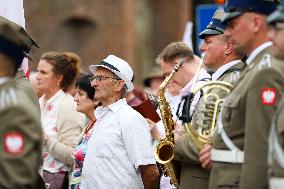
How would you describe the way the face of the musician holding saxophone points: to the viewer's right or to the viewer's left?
to the viewer's left

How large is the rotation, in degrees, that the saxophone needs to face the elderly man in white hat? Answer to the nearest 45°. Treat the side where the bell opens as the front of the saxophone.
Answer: approximately 45° to its right

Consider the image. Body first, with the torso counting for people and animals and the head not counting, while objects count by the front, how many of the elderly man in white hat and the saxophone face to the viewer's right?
0

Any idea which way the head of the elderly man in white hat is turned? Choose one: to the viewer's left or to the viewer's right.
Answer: to the viewer's left

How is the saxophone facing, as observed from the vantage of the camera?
facing the viewer and to the left of the viewer

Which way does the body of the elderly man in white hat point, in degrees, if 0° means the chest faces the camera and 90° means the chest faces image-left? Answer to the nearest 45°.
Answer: approximately 45°

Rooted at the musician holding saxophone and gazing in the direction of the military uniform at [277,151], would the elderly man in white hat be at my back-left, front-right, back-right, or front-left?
back-right

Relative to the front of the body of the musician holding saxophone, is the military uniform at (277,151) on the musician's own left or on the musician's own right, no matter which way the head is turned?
on the musician's own left
